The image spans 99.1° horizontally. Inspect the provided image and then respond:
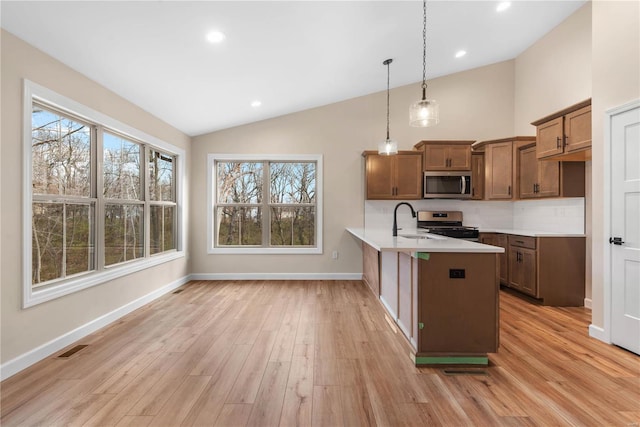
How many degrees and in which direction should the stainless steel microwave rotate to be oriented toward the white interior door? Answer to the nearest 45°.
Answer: approximately 45° to its left

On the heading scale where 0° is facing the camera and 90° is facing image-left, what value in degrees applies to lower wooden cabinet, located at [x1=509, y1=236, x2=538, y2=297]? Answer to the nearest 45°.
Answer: approximately 45°

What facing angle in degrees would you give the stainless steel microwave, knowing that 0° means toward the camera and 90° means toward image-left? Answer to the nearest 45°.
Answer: approximately 0°

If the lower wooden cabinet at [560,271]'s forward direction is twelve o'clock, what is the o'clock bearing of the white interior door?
The white interior door is roughly at 10 o'clock from the lower wooden cabinet.

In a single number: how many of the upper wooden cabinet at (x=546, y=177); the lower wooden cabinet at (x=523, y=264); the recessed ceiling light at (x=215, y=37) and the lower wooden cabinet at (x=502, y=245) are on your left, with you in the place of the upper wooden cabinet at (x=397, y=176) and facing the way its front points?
3

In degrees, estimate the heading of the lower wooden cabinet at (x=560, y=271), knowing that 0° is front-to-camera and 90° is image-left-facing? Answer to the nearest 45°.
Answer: approximately 45°

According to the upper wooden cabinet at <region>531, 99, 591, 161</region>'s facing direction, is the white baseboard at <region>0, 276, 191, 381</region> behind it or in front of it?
in front

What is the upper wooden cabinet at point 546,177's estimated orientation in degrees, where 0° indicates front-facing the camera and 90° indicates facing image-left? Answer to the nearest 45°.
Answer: approximately 45°

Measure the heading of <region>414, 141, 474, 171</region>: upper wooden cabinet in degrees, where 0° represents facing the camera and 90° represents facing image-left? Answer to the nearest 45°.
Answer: approximately 0°
